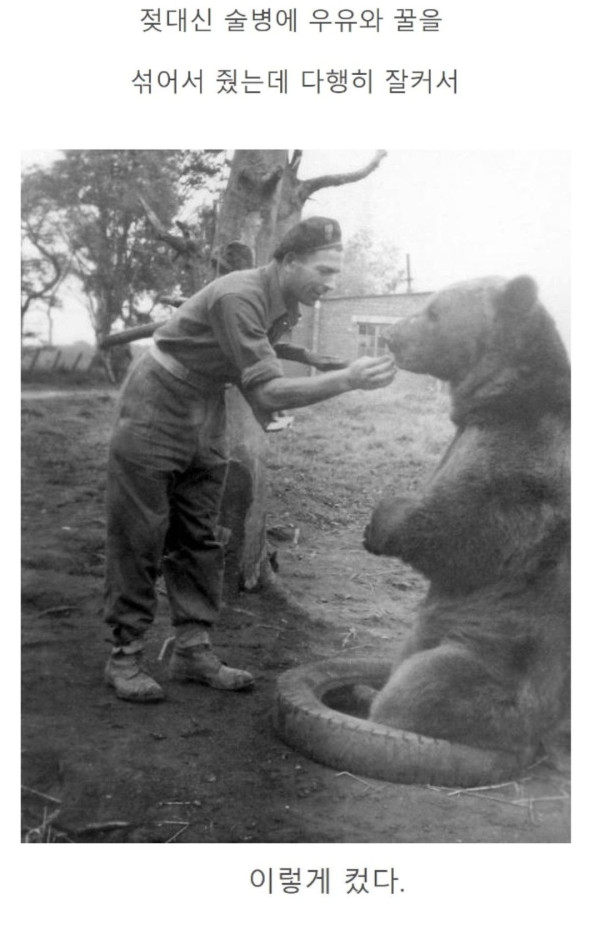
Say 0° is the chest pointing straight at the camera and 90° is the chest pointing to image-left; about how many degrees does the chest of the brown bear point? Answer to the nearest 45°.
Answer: approximately 90°
